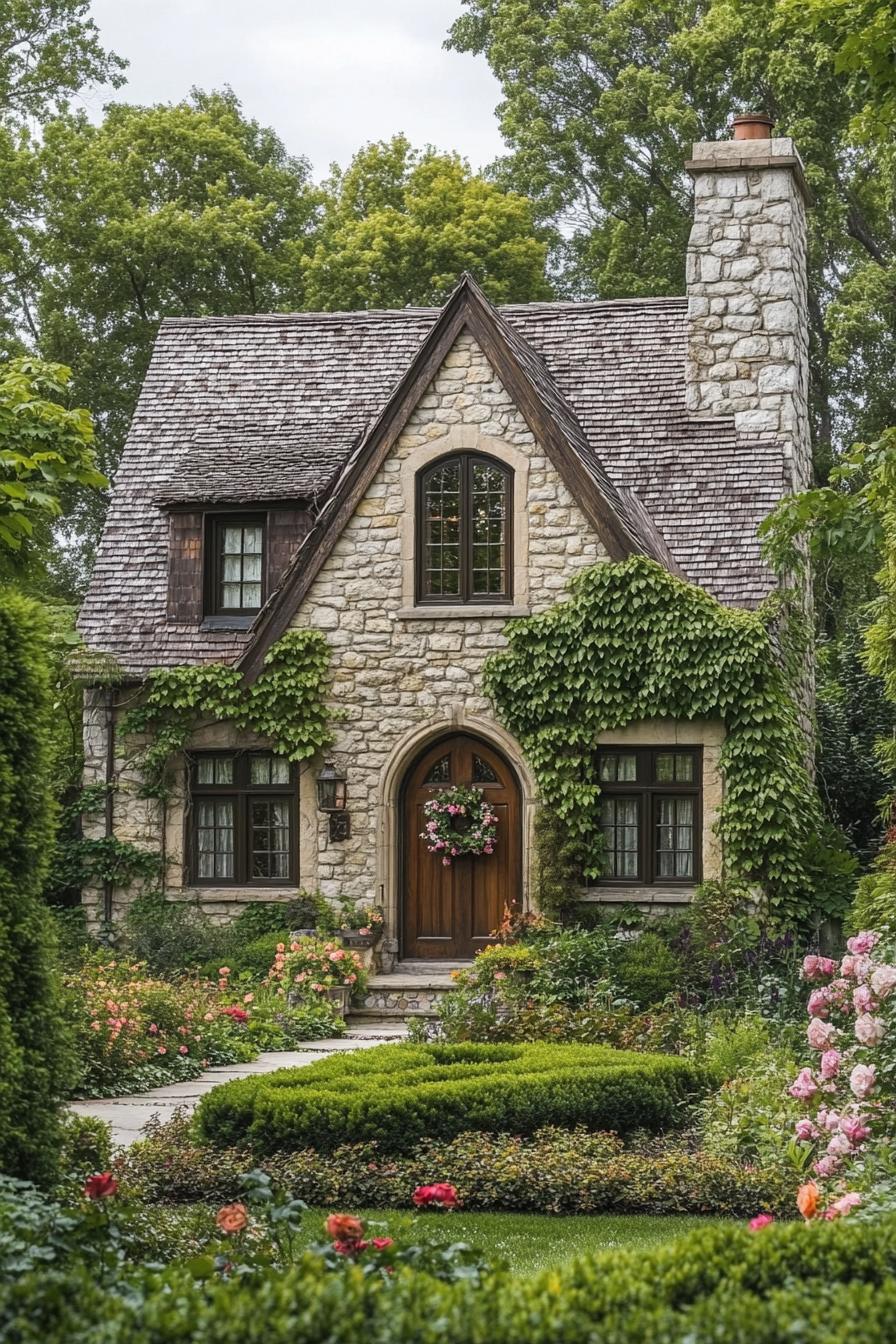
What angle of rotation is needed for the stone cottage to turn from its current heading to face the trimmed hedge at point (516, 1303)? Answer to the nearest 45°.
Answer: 0° — it already faces it

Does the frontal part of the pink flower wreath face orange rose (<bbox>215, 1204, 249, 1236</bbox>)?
yes

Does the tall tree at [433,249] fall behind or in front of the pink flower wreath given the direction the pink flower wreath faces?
behind

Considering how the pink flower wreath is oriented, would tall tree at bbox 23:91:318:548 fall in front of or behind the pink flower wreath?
behind

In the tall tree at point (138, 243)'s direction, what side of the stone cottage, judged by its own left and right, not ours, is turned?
back

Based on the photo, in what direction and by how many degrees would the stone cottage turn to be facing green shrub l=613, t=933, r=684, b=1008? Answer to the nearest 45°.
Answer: approximately 45° to its left

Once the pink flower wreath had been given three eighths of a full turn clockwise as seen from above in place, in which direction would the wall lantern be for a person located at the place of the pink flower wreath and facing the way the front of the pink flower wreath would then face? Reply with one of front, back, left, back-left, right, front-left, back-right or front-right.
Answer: front-left

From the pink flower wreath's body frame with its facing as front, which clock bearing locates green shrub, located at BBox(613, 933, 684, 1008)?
The green shrub is roughly at 11 o'clock from the pink flower wreath.

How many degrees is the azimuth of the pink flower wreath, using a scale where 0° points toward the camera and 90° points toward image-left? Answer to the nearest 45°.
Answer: approximately 0°

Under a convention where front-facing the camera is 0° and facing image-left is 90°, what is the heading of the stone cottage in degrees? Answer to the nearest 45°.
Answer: approximately 0°

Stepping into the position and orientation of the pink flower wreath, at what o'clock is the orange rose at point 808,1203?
The orange rose is roughly at 12 o'clock from the pink flower wreath.
